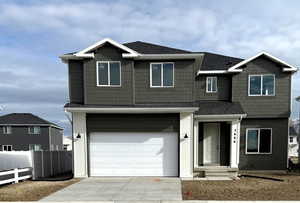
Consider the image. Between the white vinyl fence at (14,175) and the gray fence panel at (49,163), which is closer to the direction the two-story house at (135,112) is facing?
the white vinyl fence

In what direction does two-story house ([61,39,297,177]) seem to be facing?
toward the camera

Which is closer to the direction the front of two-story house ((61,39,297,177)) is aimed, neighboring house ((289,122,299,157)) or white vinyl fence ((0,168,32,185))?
the white vinyl fence

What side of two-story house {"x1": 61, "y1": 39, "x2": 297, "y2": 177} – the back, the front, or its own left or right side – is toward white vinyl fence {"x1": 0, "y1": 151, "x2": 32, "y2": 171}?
right
